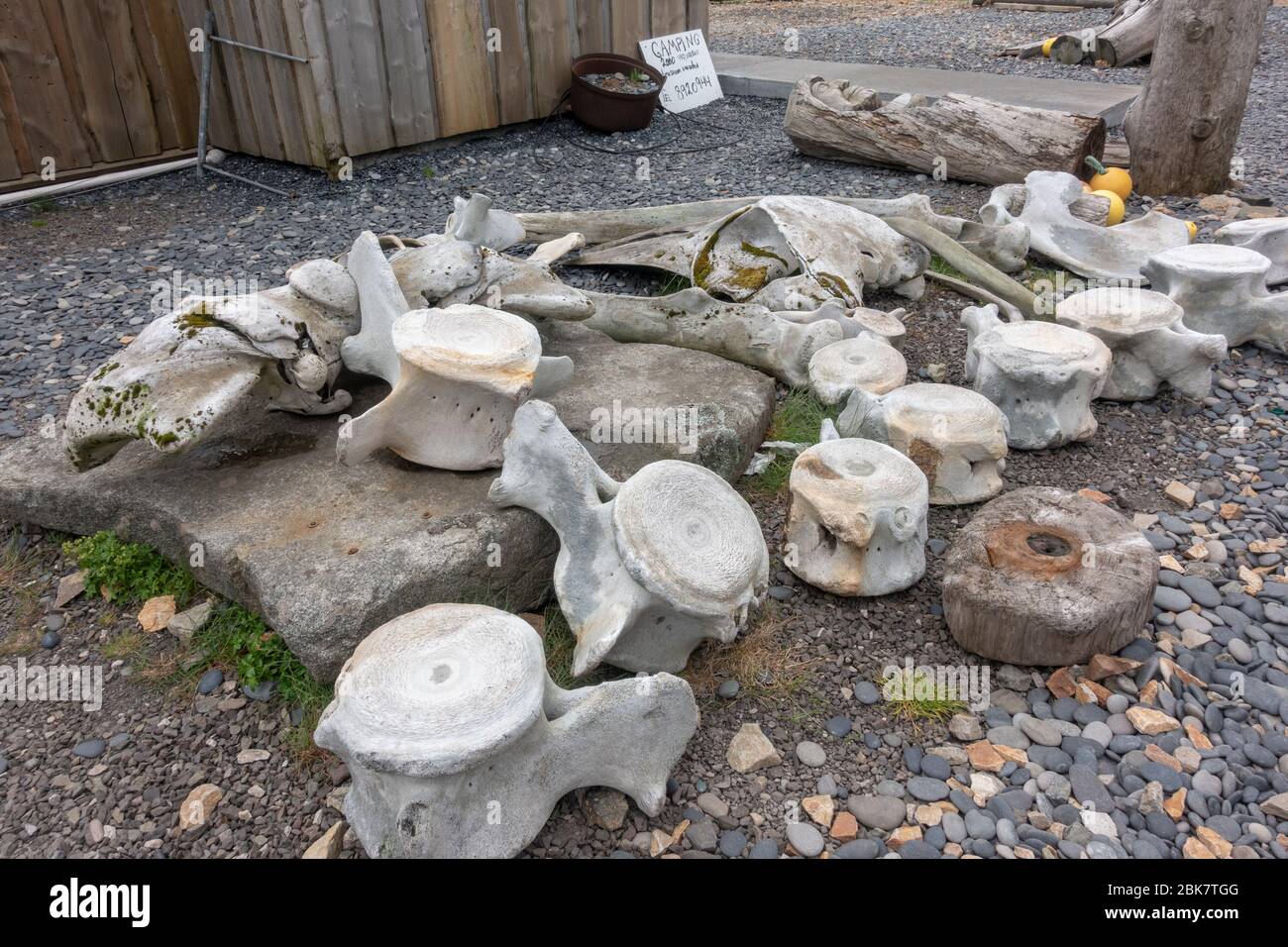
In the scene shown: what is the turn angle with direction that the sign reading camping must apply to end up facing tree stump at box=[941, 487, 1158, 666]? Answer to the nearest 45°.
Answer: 0° — it already faces it

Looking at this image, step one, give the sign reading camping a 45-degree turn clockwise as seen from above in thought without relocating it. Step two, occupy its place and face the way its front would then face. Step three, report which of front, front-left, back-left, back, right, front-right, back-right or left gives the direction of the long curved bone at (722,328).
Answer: front-left

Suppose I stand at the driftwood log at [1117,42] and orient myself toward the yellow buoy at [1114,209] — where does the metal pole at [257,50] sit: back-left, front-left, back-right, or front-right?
front-right

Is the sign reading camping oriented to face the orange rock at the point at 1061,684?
yes

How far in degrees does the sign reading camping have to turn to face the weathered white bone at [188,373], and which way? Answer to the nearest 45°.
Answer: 0° — it already faces it

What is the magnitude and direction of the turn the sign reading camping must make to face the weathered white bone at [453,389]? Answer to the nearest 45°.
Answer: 0° — it already faces it

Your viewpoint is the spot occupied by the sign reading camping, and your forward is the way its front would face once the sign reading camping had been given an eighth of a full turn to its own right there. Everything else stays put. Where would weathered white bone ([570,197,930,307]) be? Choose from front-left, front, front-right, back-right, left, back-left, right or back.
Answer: front-left

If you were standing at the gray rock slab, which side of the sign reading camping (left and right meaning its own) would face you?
front

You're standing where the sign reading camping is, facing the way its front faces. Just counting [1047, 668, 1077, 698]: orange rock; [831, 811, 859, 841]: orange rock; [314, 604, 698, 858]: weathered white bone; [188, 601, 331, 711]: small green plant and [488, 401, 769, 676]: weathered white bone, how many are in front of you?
5

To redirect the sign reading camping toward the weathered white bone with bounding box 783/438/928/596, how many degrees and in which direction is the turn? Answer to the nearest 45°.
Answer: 0° — it already faces it

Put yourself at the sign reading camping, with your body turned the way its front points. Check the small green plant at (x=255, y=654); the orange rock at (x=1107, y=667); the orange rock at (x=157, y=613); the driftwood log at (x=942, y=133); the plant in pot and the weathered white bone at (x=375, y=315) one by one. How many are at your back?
0

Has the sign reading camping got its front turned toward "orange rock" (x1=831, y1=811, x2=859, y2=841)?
yes

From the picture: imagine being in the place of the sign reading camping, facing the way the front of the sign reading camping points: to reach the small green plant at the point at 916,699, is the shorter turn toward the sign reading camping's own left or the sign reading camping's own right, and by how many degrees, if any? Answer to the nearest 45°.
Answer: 0° — it already faces it

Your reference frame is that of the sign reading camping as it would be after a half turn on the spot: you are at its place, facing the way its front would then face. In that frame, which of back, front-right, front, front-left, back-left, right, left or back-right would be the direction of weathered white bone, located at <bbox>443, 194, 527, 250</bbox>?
back

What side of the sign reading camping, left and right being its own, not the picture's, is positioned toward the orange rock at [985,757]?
front

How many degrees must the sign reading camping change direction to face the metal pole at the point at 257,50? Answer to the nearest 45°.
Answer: approximately 45° to its right

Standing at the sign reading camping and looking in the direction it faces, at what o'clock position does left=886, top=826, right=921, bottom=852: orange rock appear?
The orange rock is roughly at 12 o'clock from the sign reading camping.

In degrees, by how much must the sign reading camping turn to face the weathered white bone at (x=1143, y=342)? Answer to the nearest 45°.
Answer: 0° — it already faces it

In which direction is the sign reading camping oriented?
toward the camera
